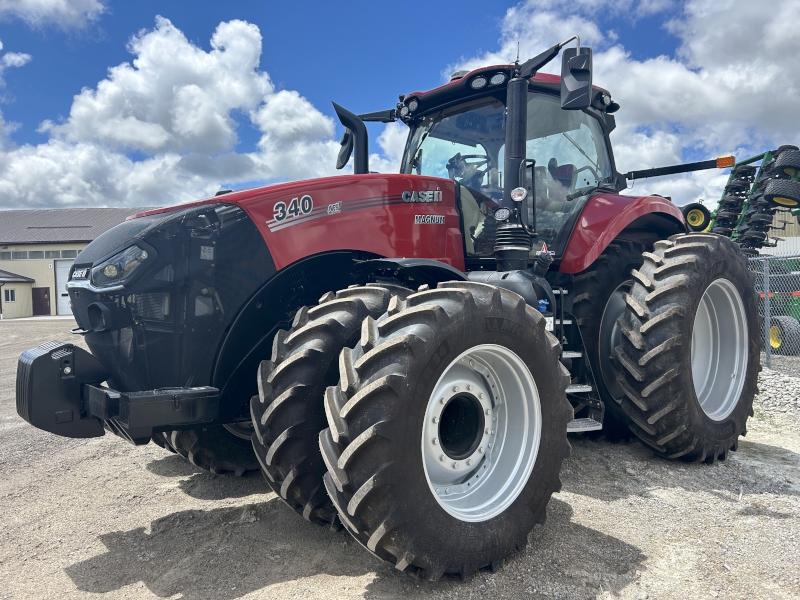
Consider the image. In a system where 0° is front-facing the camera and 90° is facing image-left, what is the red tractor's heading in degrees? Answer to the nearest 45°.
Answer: approximately 45°

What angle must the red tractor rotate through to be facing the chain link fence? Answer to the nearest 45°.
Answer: approximately 180°
